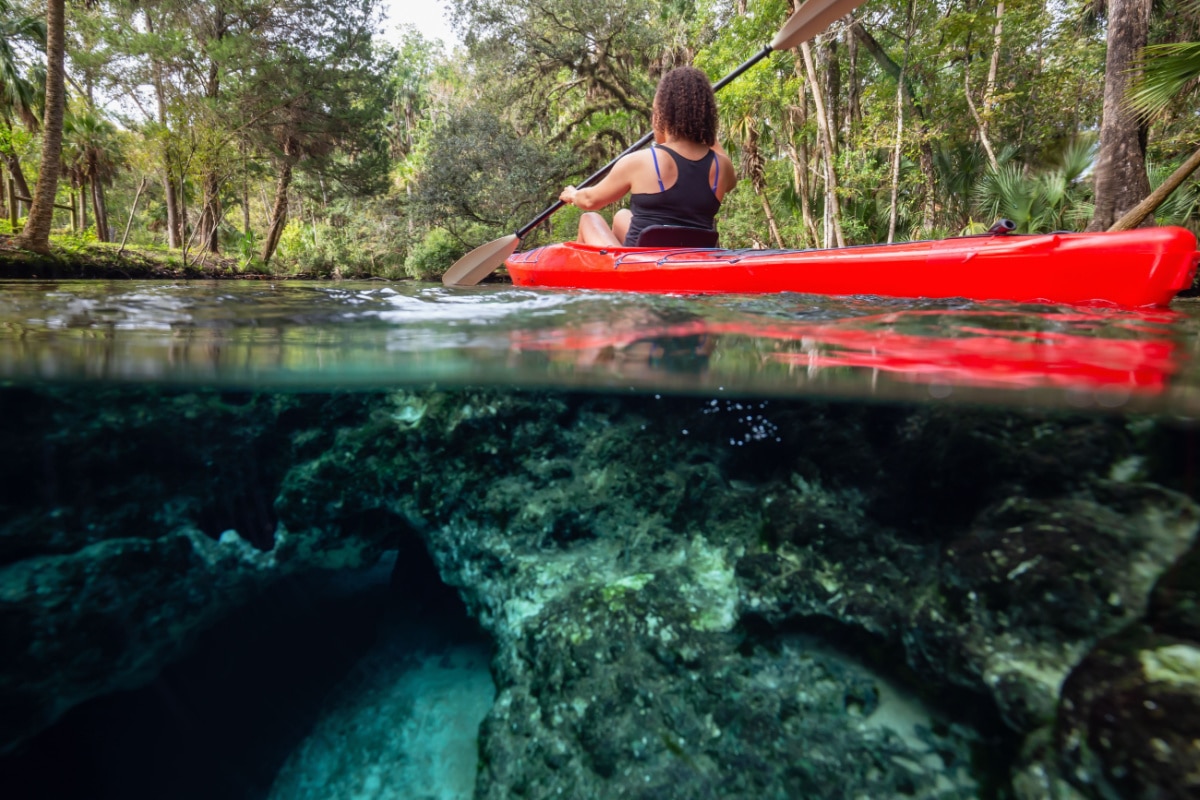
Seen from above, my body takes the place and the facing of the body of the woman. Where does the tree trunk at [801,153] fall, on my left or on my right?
on my right

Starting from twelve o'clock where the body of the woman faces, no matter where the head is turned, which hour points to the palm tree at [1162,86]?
The palm tree is roughly at 4 o'clock from the woman.

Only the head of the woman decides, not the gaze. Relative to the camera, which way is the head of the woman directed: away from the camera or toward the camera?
away from the camera

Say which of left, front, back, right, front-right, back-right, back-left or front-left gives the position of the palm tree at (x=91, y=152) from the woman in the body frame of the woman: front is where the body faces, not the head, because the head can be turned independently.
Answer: front

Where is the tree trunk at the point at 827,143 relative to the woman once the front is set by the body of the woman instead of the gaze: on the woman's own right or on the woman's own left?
on the woman's own right

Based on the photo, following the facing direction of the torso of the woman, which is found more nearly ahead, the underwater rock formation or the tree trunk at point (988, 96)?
the tree trunk

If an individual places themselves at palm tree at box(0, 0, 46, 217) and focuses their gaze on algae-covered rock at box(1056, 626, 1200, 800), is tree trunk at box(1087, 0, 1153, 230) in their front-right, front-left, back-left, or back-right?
front-left

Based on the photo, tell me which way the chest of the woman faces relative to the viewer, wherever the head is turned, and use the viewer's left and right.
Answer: facing away from the viewer and to the left of the viewer

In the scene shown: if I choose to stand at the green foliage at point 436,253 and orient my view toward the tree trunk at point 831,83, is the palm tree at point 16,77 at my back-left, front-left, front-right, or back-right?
back-right

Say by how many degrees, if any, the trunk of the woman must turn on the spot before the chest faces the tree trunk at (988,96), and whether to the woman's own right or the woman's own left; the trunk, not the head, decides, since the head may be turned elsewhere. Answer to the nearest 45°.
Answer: approximately 90° to the woman's own right
